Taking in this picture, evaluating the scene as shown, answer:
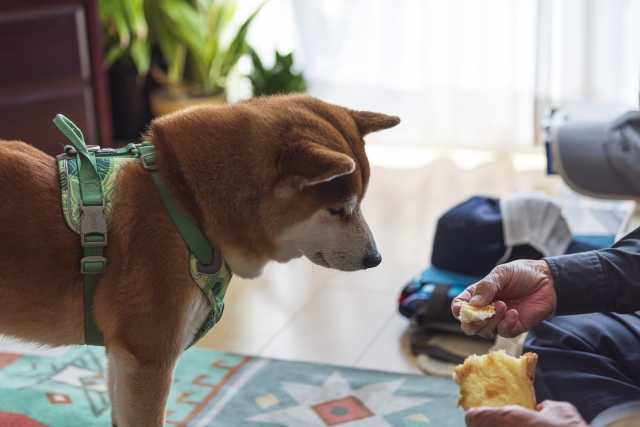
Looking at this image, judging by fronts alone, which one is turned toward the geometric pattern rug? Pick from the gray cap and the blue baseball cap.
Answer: the gray cap

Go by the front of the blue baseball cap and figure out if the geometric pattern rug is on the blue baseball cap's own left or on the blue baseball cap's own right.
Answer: on the blue baseball cap's own right

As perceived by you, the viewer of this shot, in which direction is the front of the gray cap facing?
facing the viewer and to the left of the viewer

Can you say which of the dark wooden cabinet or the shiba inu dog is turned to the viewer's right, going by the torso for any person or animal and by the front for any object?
the shiba inu dog

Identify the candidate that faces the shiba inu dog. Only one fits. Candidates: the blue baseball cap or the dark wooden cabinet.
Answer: the dark wooden cabinet

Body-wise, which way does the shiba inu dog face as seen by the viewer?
to the viewer's right

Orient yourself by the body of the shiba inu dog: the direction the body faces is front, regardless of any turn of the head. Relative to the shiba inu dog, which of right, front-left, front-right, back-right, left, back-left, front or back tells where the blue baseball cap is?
front-left

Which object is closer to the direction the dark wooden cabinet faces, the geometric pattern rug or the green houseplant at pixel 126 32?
the geometric pattern rug

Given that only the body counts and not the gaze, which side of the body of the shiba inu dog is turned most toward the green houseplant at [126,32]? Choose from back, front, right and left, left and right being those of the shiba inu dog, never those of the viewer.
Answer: left

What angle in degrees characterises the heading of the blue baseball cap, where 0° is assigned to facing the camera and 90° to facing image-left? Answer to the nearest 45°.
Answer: approximately 270°

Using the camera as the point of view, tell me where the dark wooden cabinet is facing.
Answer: facing the viewer

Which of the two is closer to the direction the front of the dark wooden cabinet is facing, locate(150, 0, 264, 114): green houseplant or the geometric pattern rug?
the geometric pattern rug
